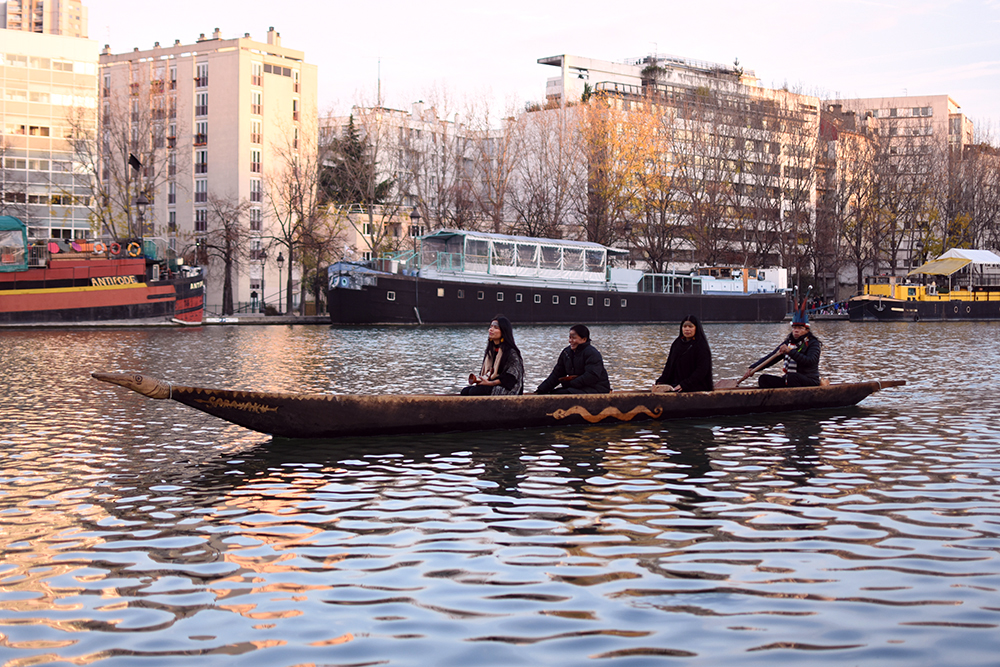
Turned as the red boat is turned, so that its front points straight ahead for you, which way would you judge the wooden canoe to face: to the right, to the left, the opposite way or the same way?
the opposite way

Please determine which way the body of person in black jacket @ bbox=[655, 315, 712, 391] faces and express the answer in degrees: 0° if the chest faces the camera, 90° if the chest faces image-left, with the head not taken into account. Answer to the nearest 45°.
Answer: approximately 45°

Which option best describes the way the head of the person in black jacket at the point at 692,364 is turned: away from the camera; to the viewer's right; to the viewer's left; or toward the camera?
toward the camera

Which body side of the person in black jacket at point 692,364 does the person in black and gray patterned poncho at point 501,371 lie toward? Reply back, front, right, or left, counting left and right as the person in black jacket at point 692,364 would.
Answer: front

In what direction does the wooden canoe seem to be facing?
to the viewer's left

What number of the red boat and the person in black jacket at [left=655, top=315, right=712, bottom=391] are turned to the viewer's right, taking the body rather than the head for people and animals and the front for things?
1

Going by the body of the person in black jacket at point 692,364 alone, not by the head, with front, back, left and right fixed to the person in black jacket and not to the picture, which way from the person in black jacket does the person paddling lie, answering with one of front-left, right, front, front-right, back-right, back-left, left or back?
back

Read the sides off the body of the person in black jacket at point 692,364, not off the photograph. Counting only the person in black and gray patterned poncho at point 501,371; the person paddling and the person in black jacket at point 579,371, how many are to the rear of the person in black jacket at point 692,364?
1

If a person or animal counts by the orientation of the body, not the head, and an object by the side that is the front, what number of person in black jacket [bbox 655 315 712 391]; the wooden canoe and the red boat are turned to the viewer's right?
1

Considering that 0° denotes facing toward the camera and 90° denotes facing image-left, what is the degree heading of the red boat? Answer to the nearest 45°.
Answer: approximately 270°
